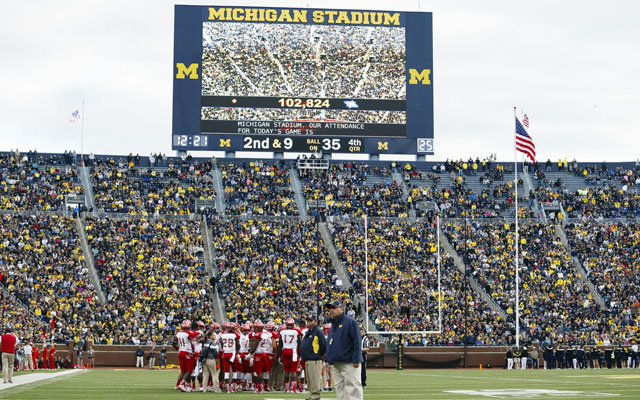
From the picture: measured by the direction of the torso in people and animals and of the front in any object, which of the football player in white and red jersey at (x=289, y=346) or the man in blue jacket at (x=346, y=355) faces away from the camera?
the football player in white and red jersey

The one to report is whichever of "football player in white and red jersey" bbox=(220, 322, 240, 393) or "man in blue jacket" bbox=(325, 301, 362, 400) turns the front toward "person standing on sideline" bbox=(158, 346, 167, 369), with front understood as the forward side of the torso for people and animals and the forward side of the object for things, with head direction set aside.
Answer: the football player in white and red jersey

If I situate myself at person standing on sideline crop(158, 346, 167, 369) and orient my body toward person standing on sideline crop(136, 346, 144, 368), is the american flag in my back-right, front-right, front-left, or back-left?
back-right

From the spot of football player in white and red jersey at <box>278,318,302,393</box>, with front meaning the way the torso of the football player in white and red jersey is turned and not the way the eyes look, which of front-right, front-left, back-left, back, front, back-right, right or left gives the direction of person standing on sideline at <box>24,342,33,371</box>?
front-left

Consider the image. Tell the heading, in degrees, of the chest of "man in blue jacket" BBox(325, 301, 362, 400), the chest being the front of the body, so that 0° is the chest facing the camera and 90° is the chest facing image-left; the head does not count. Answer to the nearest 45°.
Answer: approximately 45°

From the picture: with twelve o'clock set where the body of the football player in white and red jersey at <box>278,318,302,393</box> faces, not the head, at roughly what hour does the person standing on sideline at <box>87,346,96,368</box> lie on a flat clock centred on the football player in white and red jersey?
The person standing on sideline is roughly at 11 o'clock from the football player in white and red jersey.

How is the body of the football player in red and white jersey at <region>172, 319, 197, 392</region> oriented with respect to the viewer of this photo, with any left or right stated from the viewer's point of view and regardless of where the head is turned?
facing away from the viewer and to the right of the viewer

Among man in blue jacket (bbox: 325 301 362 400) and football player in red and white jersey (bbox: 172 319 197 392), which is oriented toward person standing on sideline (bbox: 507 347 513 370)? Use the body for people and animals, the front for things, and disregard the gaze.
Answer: the football player in red and white jersey

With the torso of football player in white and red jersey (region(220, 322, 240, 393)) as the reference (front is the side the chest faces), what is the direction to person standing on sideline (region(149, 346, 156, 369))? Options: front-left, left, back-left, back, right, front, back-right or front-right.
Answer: front

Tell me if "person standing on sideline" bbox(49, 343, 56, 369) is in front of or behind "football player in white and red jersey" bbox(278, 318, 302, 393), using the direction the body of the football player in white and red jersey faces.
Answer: in front

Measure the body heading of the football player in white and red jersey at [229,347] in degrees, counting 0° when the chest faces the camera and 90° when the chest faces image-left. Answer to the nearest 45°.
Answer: approximately 180°

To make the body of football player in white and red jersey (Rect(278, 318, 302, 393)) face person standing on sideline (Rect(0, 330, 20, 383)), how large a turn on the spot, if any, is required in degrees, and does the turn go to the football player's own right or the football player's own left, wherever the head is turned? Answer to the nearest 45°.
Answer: approximately 45° to the football player's own left
